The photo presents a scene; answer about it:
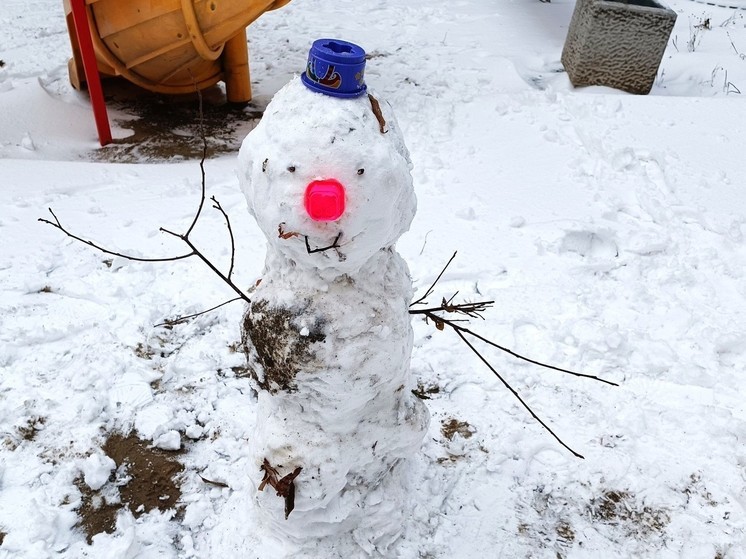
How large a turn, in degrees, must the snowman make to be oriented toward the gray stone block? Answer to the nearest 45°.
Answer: approximately 135° to its left

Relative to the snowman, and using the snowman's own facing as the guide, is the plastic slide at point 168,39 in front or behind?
behind

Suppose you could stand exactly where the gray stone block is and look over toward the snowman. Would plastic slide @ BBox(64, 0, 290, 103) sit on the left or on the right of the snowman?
right

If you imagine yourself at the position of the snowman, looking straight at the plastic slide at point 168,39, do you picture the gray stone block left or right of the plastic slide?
right

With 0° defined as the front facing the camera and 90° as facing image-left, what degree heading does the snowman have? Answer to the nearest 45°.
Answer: approximately 0°
